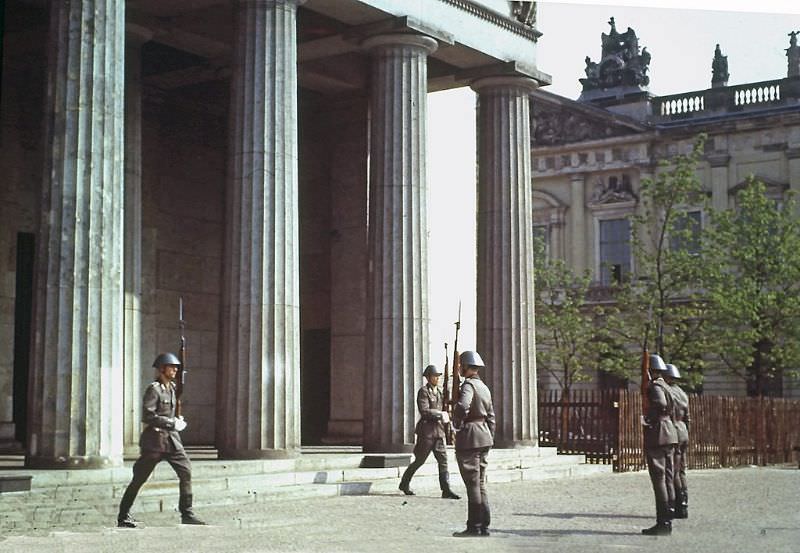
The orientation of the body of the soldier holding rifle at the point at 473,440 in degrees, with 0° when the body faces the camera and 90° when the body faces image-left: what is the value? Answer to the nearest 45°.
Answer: approximately 135°

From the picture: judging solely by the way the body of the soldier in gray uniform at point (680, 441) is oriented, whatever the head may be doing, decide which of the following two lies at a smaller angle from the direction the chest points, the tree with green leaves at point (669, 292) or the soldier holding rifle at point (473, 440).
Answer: the soldier holding rifle

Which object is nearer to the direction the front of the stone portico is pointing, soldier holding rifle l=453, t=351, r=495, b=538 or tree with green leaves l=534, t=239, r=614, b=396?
the soldier holding rifle

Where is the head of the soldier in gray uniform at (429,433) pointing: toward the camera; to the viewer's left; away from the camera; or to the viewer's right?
to the viewer's right

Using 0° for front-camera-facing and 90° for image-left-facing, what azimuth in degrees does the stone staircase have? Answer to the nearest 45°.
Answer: approximately 315°

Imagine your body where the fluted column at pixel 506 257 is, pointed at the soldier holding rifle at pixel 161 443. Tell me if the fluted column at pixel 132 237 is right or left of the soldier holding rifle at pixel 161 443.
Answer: right

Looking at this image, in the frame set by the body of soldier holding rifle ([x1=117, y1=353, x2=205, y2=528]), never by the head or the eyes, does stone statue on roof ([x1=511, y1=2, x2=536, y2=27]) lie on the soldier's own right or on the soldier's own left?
on the soldier's own left

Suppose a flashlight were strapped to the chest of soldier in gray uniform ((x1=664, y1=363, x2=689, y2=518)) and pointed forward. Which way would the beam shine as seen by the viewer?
to the viewer's left

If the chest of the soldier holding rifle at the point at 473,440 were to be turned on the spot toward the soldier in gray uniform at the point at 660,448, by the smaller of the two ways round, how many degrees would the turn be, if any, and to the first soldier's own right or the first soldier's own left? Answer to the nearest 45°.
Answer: approximately 90° to the first soldier's own right

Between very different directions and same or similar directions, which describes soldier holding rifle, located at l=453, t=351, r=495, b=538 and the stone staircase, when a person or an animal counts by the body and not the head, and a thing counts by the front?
very different directions
